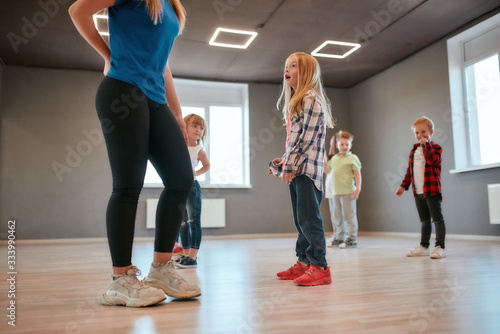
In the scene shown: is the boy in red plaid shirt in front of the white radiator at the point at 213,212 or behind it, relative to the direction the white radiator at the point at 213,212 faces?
in front

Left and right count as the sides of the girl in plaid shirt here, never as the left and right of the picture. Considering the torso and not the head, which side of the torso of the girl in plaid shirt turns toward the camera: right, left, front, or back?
left

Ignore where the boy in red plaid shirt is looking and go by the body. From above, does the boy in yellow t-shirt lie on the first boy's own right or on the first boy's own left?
on the first boy's own right

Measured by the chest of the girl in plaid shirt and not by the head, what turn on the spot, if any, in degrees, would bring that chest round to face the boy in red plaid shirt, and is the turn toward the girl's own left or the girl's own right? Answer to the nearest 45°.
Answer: approximately 135° to the girl's own right

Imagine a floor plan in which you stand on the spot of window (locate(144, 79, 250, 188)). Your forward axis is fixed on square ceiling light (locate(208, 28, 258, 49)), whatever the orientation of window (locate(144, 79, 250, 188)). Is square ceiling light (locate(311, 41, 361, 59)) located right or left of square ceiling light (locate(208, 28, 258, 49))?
left

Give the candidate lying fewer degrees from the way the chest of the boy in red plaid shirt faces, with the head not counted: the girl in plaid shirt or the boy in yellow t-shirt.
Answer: the girl in plaid shirt

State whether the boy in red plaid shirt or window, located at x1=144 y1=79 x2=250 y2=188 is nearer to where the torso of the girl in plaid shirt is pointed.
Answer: the window

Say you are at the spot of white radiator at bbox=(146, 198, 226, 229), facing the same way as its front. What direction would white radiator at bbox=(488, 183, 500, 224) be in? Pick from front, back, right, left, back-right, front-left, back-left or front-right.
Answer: front-left

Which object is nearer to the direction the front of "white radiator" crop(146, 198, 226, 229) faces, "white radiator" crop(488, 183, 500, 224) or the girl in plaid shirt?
the girl in plaid shirt
